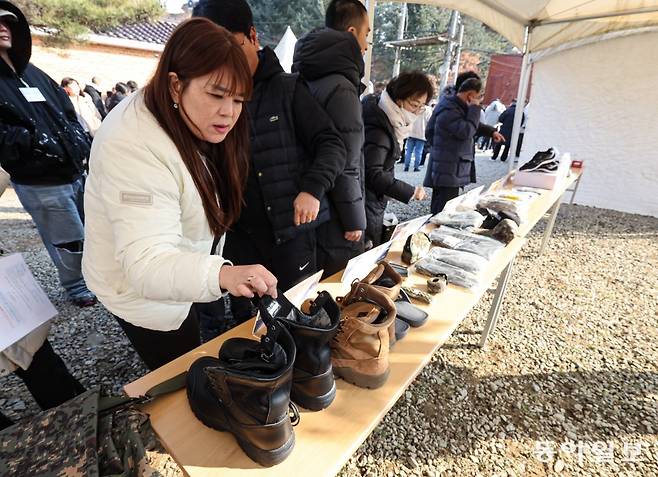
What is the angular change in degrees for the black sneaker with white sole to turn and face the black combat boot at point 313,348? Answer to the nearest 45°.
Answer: approximately 90° to its left

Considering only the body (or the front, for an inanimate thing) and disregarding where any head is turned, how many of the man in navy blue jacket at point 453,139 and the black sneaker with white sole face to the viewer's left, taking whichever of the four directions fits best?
1

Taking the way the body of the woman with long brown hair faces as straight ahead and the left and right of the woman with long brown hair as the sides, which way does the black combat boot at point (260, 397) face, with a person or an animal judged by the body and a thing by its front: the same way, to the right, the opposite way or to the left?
the opposite way

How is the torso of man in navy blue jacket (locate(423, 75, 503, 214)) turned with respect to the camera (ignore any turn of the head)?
to the viewer's right

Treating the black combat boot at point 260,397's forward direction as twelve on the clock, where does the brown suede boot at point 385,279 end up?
The brown suede boot is roughly at 3 o'clock from the black combat boot.

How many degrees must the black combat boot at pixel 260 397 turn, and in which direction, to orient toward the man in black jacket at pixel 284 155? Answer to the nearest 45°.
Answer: approximately 45° to its right

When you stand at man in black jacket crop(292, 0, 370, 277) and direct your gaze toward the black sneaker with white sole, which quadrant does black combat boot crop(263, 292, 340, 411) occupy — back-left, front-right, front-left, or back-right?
back-right

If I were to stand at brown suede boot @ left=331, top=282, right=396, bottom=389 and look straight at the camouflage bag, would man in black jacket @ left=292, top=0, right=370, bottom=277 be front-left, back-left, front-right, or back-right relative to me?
back-right

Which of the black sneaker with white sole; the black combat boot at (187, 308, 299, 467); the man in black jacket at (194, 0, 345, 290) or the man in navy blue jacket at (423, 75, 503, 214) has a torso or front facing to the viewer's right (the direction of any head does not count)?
the man in navy blue jacket at (423, 75, 503, 214)

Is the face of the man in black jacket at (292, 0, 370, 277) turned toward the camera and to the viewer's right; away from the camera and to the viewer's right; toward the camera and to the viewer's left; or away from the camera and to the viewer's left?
away from the camera and to the viewer's right

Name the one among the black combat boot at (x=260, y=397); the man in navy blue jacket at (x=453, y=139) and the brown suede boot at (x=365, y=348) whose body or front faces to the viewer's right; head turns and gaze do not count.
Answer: the man in navy blue jacket

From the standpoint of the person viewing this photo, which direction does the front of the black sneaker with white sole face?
facing to the left of the viewer

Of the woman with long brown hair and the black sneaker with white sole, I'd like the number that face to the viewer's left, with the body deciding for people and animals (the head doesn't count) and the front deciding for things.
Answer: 1
